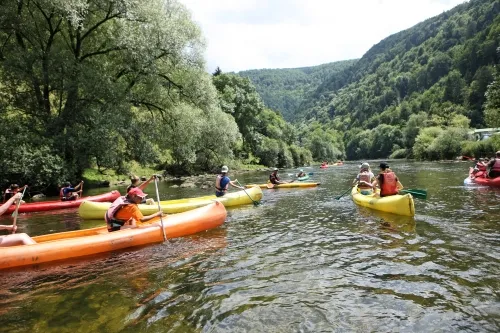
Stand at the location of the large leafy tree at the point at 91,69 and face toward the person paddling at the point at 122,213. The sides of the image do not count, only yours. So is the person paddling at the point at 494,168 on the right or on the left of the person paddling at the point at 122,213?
left

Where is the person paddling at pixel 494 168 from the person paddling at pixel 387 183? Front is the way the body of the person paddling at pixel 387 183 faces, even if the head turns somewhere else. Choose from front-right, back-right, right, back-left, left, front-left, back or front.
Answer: right

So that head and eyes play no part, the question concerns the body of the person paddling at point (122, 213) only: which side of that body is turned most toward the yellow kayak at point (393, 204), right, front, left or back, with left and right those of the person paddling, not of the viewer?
front

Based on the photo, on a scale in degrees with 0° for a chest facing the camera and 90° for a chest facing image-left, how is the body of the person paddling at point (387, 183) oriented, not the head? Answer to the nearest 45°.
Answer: approximately 135°

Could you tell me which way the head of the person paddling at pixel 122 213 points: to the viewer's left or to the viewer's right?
to the viewer's right

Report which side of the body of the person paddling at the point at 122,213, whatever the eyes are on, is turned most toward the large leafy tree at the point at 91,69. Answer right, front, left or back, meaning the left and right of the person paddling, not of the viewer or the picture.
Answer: left

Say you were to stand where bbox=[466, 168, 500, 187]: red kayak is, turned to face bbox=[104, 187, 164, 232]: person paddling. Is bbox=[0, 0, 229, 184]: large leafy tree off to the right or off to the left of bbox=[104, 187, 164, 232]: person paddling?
right

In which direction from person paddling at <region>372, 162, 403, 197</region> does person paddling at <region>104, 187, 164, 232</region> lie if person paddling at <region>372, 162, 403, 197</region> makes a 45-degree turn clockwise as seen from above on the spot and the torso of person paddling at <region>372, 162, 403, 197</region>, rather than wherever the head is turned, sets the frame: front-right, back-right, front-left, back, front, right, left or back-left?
back-left
